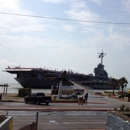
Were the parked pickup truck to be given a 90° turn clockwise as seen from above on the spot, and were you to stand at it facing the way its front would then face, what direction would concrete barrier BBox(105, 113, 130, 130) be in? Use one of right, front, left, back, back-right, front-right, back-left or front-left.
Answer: back

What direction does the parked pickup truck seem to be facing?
to the viewer's left
